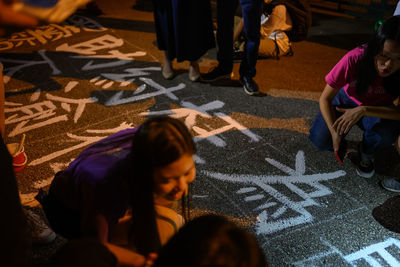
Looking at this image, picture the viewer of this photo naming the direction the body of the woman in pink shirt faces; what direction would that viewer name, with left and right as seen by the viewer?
facing the viewer

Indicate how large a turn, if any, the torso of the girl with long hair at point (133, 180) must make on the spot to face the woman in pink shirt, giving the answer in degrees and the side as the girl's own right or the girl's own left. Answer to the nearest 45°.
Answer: approximately 90° to the girl's own left

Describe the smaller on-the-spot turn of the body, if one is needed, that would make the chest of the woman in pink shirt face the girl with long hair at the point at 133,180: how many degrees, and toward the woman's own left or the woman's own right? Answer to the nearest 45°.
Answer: approximately 45° to the woman's own right

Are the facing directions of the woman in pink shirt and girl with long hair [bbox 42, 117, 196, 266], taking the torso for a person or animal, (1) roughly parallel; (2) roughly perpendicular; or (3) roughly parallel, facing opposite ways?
roughly perpendicular
